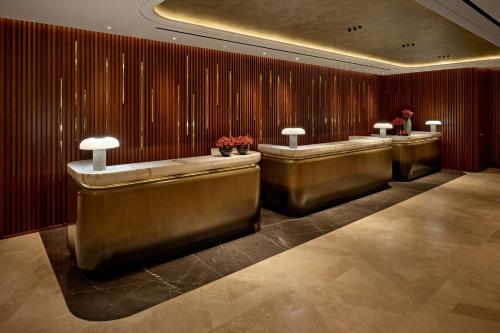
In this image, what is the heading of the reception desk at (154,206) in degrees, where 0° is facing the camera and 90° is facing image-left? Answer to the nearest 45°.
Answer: approximately 315°

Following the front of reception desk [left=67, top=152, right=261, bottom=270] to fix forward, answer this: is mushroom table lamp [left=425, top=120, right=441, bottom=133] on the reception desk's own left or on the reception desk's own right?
on the reception desk's own left

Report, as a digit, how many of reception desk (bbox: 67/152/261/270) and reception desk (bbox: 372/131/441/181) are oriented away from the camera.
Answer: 0

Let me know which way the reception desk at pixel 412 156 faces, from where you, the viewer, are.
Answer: facing the viewer and to the right of the viewer

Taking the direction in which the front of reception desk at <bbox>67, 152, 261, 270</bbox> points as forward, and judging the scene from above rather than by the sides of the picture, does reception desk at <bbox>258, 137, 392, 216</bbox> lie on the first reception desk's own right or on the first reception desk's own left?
on the first reception desk's own left

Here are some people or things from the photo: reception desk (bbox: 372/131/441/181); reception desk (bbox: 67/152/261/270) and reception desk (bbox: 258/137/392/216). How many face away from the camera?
0
